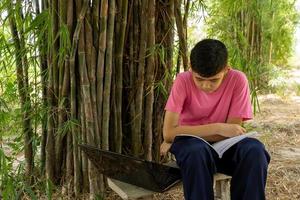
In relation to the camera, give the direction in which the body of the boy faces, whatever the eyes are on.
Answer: toward the camera

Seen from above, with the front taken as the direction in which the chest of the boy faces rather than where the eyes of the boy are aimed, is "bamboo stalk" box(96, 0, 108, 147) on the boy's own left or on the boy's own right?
on the boy's own right

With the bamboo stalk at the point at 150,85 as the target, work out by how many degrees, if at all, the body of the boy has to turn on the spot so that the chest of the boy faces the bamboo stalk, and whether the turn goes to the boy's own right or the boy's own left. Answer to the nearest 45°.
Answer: approximately 135° to the boy's own right

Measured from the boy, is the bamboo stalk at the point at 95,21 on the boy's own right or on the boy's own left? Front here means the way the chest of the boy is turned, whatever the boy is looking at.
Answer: on the boy's own right

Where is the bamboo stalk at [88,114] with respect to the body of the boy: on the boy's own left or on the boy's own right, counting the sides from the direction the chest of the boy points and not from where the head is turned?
on the boy's own right
